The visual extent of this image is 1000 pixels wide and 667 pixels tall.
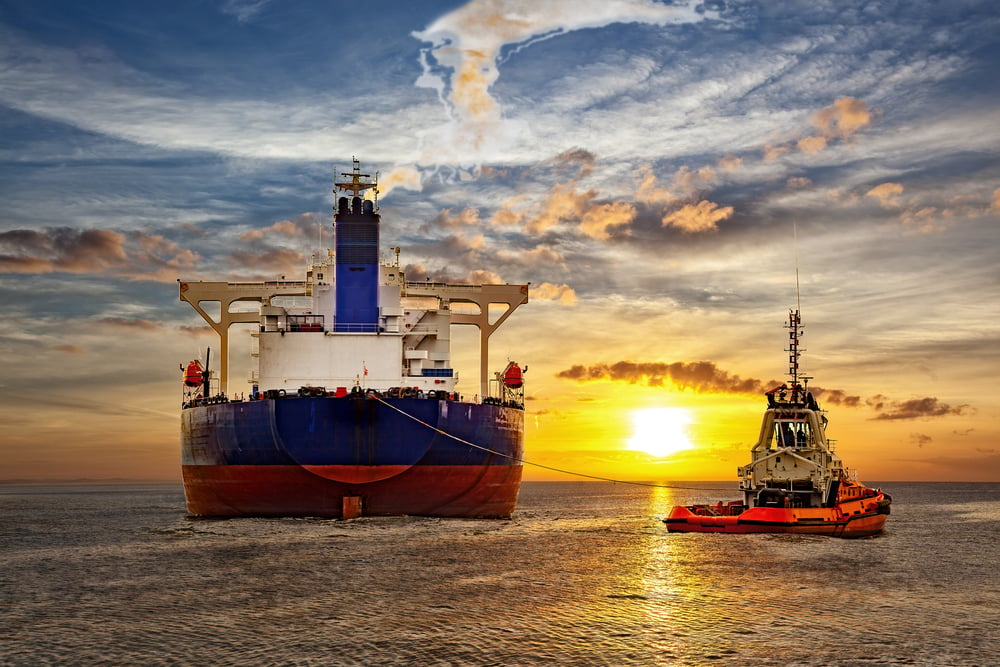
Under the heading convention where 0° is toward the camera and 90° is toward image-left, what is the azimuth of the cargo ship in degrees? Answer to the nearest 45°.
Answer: approximately 180°

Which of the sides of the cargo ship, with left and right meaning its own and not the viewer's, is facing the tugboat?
back
